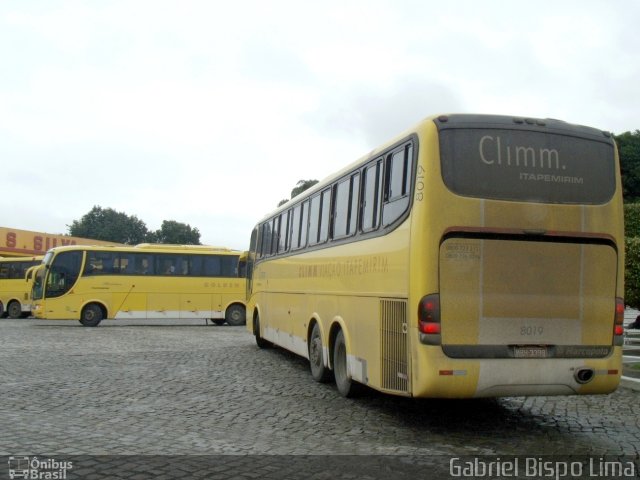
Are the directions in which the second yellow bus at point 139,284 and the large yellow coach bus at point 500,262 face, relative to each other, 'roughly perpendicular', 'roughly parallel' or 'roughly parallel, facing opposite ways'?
roughly perpendicular

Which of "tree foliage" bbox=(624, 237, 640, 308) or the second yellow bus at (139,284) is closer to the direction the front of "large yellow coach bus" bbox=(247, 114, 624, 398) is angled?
the second yellow bus

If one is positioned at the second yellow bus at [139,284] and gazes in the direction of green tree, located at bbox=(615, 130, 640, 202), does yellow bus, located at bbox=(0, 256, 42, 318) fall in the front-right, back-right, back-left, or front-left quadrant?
back-left

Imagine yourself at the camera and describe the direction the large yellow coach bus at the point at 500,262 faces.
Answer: facing away from the viewer and to the left of the viewer

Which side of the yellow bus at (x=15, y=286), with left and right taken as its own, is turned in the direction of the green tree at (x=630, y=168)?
back

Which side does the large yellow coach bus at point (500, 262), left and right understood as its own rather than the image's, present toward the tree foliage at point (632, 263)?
right

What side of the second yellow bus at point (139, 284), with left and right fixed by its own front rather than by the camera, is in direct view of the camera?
left

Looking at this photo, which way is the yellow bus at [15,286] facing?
to the viewer's left

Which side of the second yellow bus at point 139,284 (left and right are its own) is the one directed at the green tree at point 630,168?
back

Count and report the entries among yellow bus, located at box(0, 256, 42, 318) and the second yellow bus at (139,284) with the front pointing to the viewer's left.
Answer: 2
